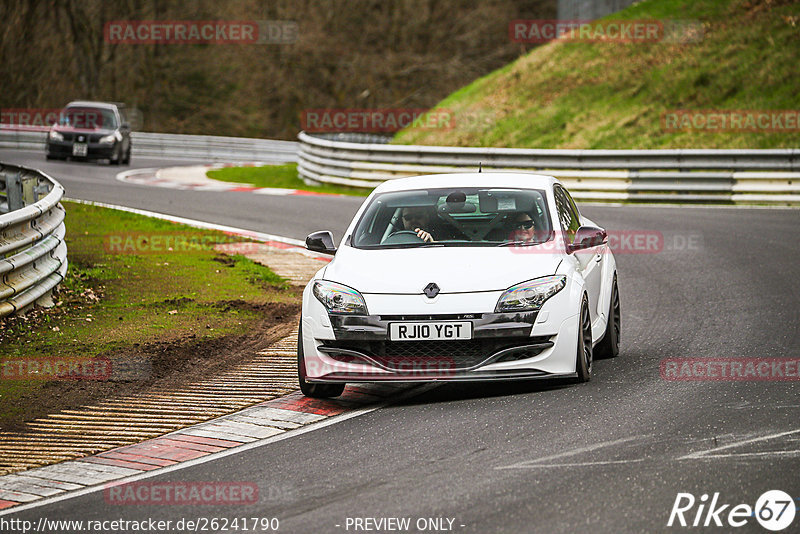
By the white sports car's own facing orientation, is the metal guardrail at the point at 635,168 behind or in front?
behind

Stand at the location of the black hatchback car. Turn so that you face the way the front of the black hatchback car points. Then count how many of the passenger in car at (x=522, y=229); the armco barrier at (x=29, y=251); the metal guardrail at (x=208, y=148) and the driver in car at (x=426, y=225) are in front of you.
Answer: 3

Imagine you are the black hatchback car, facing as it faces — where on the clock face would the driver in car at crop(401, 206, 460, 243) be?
The driver in car is roughly at 12 o'clock from the black hatchback car.

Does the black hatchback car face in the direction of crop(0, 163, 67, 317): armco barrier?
yes

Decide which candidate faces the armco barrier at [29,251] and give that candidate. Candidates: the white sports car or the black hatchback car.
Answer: the black hatchback car

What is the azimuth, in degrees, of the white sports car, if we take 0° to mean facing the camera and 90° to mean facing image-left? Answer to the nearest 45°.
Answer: approximately 0°

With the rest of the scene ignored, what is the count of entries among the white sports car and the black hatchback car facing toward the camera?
2

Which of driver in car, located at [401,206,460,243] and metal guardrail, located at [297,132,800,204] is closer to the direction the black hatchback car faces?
the driver in car

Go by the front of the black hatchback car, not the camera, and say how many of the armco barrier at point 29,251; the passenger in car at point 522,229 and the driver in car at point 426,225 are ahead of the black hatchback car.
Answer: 3

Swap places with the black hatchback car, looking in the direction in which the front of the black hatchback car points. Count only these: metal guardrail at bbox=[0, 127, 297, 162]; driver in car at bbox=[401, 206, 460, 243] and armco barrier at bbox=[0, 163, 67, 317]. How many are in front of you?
2

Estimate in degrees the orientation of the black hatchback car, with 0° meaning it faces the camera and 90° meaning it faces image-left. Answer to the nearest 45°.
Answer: approximately 0°

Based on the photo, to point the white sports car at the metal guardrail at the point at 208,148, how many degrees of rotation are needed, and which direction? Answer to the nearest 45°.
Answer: approximately 180°
